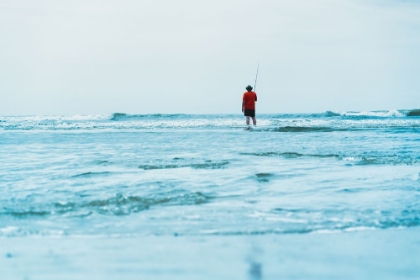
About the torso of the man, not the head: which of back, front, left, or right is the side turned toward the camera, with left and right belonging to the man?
back
